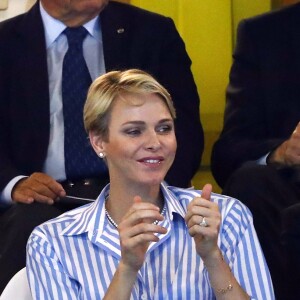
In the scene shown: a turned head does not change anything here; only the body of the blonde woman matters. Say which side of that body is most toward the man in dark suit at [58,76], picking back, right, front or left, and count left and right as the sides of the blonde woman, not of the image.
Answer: back

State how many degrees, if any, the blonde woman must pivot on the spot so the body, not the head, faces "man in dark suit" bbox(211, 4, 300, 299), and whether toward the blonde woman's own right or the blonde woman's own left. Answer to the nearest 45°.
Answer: approximately 135° to the blonde woman's own left

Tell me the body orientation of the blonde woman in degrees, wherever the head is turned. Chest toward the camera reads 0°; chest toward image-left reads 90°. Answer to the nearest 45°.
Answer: approximately 0°
